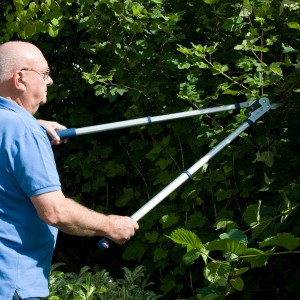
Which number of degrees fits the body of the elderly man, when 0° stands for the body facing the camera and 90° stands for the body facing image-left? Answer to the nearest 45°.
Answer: approximately 270°

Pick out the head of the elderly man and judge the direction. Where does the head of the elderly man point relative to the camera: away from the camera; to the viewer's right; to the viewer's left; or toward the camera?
to the viewer's right
